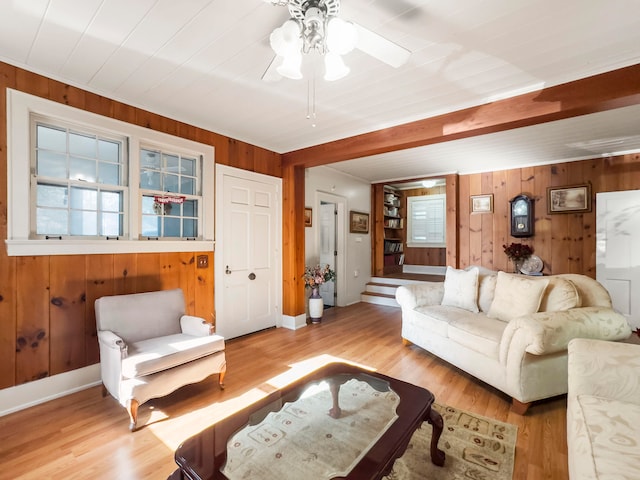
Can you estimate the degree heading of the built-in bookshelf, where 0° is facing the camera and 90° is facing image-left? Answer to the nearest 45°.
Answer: approximately 315°

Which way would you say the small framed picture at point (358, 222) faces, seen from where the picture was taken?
facing the viewer and to the right of the viewer

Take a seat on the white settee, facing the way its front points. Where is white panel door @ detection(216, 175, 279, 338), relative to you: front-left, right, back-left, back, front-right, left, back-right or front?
left

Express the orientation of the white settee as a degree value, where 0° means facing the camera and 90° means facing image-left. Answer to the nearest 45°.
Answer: approximately 315°

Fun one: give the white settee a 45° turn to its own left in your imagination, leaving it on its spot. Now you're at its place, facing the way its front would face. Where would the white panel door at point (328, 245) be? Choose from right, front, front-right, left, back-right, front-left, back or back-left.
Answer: front-left

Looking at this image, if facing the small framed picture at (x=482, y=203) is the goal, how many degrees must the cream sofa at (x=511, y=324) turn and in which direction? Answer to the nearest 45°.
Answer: approximately 135° to its right

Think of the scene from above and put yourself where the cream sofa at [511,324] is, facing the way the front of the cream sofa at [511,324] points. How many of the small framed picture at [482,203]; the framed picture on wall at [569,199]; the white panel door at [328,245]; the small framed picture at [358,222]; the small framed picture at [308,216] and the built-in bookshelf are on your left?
0

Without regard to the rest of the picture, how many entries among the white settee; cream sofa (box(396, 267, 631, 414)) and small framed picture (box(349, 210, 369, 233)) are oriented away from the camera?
0

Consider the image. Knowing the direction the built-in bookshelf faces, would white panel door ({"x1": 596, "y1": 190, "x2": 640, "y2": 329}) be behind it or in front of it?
in front

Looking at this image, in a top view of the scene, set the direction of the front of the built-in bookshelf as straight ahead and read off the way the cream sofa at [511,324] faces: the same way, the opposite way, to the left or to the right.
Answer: to the right

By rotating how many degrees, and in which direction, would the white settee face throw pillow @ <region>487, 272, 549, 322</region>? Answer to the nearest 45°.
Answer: approximately 45° to its left

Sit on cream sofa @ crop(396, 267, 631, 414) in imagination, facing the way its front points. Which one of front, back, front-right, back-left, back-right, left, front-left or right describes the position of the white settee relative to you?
front

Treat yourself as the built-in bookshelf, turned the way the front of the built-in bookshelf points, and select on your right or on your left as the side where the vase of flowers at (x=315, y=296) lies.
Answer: on your right

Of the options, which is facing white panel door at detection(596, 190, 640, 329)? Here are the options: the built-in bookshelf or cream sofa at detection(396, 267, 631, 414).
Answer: the built-in bookshelf

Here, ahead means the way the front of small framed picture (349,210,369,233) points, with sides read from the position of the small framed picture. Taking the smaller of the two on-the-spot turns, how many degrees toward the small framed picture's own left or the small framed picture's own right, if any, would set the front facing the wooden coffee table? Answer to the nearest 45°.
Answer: approximately 45° to the small framed picture's own right

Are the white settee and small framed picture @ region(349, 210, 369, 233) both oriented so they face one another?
no

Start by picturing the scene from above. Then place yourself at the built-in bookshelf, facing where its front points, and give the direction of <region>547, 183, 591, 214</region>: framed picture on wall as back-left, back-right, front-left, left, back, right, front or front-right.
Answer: front

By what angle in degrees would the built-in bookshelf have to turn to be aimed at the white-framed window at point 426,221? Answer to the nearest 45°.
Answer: approximately 45° to its left

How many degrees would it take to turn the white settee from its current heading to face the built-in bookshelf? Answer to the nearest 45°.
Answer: approximately 90° to its left

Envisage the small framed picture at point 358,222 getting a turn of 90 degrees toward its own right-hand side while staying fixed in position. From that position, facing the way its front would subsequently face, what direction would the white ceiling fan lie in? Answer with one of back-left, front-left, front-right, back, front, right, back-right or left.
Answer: front-left

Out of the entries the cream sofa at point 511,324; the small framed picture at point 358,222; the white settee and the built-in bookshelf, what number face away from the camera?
0
